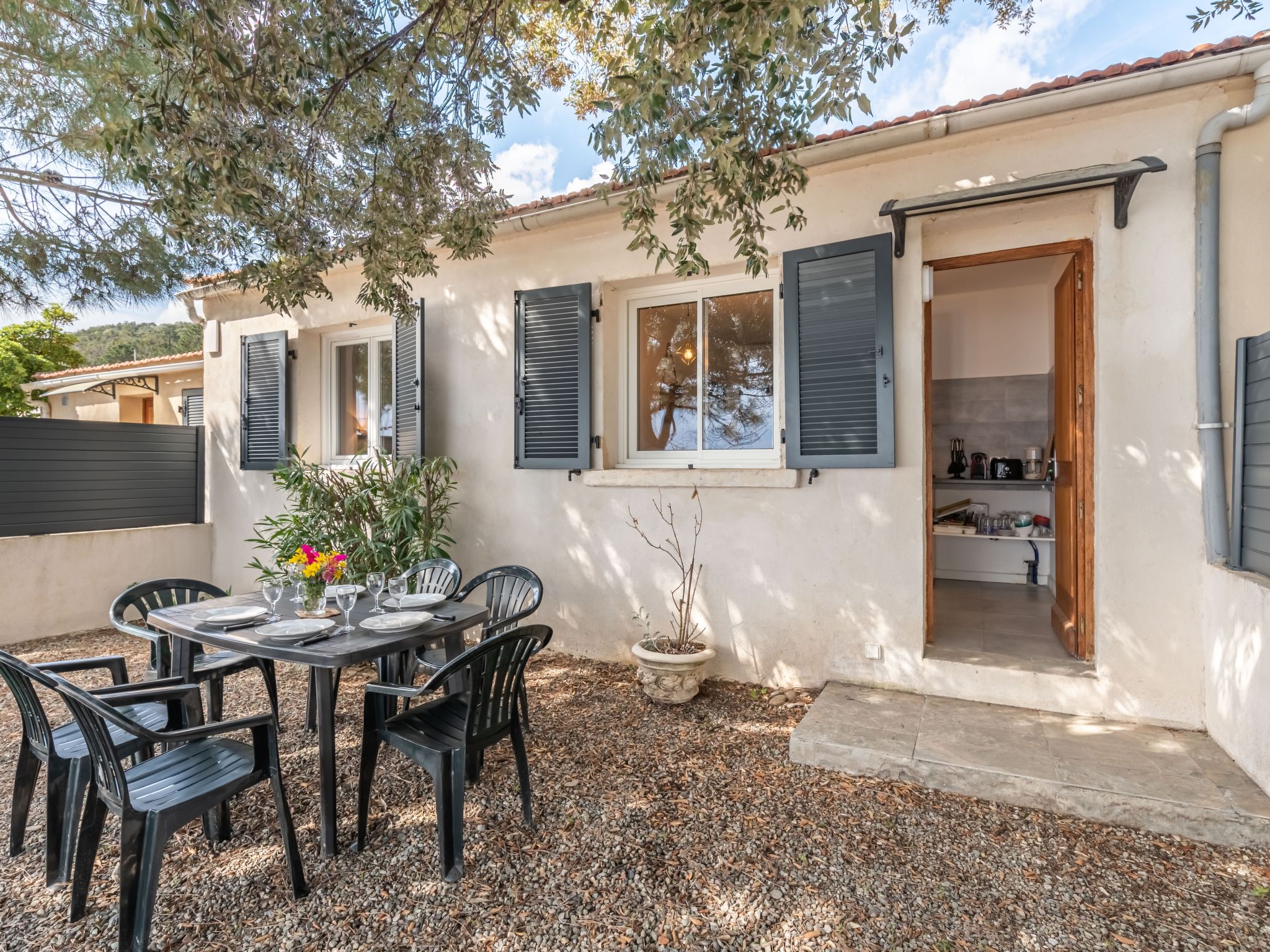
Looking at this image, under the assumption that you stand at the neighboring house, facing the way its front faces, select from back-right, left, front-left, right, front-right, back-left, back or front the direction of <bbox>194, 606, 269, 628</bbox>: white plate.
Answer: front-left

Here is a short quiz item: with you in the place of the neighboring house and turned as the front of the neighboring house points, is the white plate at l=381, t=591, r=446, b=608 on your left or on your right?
on your left

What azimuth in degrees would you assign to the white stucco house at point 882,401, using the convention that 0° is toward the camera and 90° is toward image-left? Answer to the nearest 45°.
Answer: approximately 45°

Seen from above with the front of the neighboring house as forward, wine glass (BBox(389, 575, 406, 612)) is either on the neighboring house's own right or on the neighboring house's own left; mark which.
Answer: on the neighboring house's own left

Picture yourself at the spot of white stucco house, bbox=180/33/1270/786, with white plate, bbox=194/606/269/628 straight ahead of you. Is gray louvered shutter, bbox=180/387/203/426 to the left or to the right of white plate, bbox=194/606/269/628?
right

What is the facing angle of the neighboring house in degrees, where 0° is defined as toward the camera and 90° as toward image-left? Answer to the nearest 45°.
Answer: approximately 45°

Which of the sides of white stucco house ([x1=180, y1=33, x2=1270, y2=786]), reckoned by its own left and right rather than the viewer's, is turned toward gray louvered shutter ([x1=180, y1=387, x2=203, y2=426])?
right

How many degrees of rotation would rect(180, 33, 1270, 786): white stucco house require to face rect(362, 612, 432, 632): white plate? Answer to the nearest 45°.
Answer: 0° — it already faces it

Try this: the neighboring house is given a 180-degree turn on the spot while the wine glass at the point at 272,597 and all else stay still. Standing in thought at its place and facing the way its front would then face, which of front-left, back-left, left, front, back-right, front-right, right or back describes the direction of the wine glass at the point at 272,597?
back-right

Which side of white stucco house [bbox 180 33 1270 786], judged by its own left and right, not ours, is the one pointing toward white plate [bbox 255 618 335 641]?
front

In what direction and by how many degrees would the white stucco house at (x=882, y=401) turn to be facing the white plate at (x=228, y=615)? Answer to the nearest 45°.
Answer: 0° — it already faces it

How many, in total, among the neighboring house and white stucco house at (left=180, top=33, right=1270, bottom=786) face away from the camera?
0
